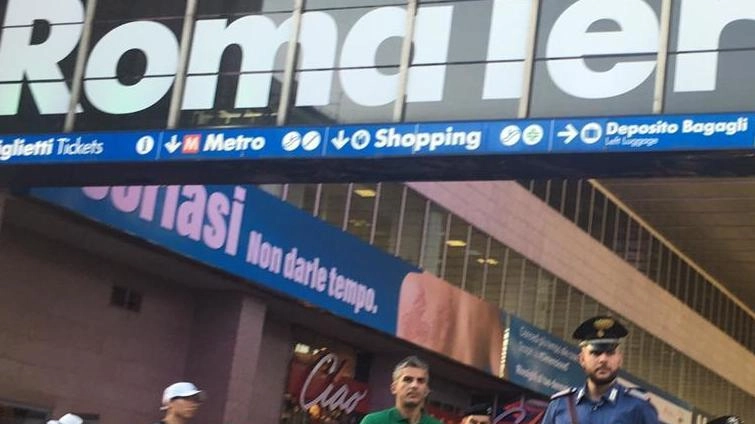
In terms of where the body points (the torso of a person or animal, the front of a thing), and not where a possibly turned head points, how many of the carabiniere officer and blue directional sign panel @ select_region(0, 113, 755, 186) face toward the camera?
2

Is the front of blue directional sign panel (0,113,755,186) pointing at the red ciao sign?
no

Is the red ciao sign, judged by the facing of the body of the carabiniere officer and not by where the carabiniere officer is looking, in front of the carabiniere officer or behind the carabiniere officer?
behind

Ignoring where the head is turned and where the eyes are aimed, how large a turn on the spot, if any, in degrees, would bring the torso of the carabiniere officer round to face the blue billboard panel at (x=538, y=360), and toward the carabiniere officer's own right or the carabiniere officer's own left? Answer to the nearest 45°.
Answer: approximately 180°

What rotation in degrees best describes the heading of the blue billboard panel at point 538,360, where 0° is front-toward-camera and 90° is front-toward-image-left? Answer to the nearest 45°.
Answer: approximately 315°

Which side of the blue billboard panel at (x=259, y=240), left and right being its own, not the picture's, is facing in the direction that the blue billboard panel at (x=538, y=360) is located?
left

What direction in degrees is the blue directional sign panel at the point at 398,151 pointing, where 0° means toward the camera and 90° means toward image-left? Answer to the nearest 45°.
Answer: approximately 0°

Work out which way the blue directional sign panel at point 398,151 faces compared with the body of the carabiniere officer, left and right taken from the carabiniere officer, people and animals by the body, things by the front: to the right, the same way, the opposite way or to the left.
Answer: the same way

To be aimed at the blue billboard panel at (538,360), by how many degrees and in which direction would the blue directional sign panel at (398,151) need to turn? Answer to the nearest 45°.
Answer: approximately 180°

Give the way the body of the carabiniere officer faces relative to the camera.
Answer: toward the camera

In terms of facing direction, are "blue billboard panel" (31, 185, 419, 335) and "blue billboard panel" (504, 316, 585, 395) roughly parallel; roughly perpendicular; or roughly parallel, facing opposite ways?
roughly parallel

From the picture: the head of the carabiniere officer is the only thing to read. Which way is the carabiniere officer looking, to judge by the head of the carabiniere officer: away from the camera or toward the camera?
toward the camera

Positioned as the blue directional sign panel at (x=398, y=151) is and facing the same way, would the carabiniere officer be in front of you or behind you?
in front

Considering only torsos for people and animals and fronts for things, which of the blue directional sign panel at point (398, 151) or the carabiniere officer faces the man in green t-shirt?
the blue directional sign panel

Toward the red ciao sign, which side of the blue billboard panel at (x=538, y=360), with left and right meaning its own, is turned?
right

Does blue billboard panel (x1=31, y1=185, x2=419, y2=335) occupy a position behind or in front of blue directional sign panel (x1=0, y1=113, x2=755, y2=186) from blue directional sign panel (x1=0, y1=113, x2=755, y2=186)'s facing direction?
behind

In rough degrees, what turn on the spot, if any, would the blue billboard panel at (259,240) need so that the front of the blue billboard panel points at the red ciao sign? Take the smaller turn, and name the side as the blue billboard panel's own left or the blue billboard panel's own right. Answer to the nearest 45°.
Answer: approximately 135° to the blue billboard panel's own left
